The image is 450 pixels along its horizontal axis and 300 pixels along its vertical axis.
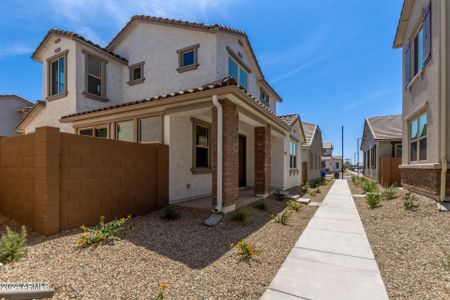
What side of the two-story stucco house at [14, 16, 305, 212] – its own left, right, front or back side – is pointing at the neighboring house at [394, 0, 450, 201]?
front

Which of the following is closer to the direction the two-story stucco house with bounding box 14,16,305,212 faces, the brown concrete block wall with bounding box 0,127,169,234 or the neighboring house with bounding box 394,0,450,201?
the neighboring house

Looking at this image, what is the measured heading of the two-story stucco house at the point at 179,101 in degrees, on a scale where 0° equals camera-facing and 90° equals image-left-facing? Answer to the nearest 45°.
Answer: approximately 315°

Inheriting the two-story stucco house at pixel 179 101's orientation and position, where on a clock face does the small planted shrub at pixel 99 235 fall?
The small planted shrub is roughly at 2 o'clock from the two-story stucco house.

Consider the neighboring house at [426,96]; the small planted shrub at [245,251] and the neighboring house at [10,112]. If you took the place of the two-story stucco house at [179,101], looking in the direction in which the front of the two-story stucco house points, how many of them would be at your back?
1

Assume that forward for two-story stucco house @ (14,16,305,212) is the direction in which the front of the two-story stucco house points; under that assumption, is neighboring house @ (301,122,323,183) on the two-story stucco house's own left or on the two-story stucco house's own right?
on the two-story stucco house's own left

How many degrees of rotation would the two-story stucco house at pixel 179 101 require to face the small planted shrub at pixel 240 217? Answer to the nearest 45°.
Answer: approximately 45° to its right

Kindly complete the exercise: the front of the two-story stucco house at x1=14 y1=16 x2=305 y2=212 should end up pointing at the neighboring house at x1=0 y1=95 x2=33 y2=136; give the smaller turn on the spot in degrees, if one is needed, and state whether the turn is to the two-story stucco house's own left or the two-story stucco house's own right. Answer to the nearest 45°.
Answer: approximately 180°

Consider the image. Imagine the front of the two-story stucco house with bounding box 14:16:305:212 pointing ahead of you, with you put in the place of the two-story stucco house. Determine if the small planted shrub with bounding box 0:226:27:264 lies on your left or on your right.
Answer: on your right

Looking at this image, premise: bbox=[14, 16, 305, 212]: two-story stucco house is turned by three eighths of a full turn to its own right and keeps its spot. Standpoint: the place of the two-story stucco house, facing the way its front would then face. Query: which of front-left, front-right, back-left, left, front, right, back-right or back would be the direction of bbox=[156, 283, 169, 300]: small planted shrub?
left

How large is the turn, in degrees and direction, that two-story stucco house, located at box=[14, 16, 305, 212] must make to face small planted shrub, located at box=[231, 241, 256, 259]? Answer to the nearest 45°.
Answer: approximately 45° to its right

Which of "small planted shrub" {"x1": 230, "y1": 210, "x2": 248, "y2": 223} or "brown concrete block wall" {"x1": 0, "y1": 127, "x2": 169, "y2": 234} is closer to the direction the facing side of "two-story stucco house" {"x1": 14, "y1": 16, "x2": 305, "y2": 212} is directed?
the small planted shrub
